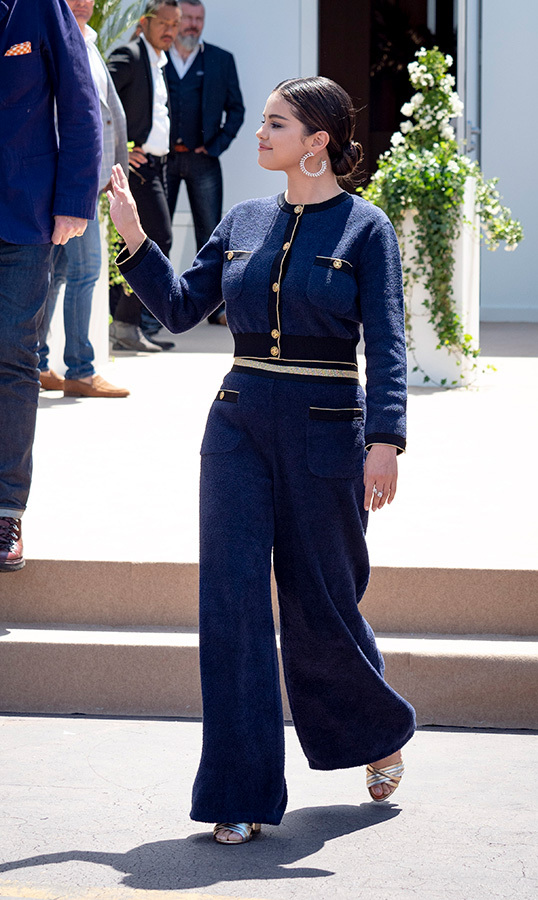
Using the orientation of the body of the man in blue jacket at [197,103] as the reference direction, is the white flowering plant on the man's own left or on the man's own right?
on the man's own left

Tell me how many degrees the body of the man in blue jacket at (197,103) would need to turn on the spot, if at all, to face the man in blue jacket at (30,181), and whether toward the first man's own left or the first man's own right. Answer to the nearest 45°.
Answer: approximately 45° to the first man's own left

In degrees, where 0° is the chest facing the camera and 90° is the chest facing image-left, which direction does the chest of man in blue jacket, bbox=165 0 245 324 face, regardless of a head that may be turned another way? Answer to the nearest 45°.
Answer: approximately 45°

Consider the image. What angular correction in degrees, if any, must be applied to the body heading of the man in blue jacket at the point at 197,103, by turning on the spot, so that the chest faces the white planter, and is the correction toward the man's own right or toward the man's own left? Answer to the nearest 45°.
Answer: approximately 90° to the man's own left
